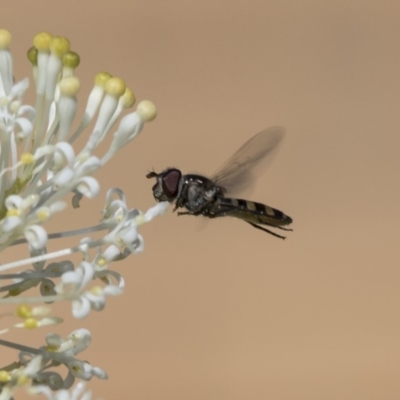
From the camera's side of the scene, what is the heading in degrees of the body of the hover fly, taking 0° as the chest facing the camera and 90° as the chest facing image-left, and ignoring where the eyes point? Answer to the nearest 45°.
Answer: approximately 90°
